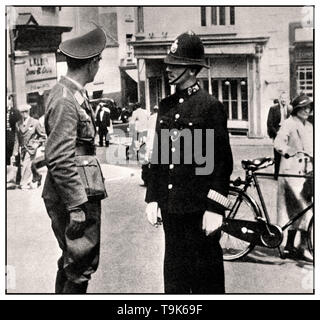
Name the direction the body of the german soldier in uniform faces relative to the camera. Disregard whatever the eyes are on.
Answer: to the viewer's right

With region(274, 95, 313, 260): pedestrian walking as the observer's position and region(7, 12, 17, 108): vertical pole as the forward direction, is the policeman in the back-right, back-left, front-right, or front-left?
front-left

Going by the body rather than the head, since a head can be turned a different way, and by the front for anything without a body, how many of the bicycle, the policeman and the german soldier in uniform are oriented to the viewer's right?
2

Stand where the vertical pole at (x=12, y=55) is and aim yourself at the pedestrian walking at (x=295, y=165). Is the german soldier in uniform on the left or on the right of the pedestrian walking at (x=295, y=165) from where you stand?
right

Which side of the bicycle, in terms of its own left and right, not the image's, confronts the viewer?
right

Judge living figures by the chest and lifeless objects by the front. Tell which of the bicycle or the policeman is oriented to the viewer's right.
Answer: the bicycle

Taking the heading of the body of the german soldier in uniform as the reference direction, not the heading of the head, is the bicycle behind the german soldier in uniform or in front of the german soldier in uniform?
in front

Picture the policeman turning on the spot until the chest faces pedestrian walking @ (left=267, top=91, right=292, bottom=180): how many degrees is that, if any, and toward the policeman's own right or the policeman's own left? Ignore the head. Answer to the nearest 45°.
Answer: approximately 180°

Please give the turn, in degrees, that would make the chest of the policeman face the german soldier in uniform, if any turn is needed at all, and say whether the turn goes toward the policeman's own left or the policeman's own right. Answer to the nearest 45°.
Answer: approximately 45° to the policeman's own right

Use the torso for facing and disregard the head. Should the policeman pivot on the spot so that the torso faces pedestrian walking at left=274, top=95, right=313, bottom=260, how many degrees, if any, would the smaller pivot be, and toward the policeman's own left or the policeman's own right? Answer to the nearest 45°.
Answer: approximately 180°

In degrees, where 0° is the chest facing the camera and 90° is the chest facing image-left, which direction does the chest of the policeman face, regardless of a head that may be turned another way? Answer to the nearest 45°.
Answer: approximately 45°

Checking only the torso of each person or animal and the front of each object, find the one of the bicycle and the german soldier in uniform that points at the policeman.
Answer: the german soldier in uniform

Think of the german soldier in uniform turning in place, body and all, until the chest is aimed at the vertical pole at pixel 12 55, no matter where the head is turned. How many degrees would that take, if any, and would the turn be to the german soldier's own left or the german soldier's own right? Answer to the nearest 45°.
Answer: approximately 135° to the german soldier's own left
